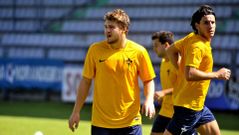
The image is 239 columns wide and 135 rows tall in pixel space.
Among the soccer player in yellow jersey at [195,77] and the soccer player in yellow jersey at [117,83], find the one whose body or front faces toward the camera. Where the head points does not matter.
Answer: the soccer player in yellow jersey at [117,83]

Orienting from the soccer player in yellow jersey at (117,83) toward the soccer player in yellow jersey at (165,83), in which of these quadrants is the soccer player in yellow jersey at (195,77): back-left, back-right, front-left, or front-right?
front-right

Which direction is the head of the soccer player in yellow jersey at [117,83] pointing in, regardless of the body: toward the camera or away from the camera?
toward the camera

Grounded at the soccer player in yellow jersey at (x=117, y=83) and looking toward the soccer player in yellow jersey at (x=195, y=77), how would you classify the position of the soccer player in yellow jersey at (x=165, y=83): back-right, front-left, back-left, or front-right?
front-left

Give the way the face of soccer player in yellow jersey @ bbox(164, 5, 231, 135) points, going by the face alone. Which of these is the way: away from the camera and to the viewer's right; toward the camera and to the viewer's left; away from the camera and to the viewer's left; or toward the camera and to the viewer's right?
toward the camera and to the viewer's right

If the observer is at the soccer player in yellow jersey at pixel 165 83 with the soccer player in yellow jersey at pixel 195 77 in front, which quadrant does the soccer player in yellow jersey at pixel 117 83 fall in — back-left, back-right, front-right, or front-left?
front-right

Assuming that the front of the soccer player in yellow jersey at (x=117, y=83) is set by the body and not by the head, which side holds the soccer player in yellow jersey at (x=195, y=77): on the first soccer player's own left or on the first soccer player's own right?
on the first soccer player's own left

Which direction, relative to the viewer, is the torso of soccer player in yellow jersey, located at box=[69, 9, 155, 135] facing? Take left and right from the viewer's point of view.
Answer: facing the viewer
